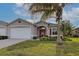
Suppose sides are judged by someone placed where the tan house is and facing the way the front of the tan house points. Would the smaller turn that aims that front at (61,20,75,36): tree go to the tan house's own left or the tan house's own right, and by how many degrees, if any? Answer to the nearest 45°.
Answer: approximately 90° to the tan house's own left

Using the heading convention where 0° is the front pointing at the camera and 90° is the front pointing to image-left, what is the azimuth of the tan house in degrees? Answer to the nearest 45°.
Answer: approximately 0°

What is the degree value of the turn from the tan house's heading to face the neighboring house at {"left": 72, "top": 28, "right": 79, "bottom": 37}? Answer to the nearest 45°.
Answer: approximately 90° to its left
